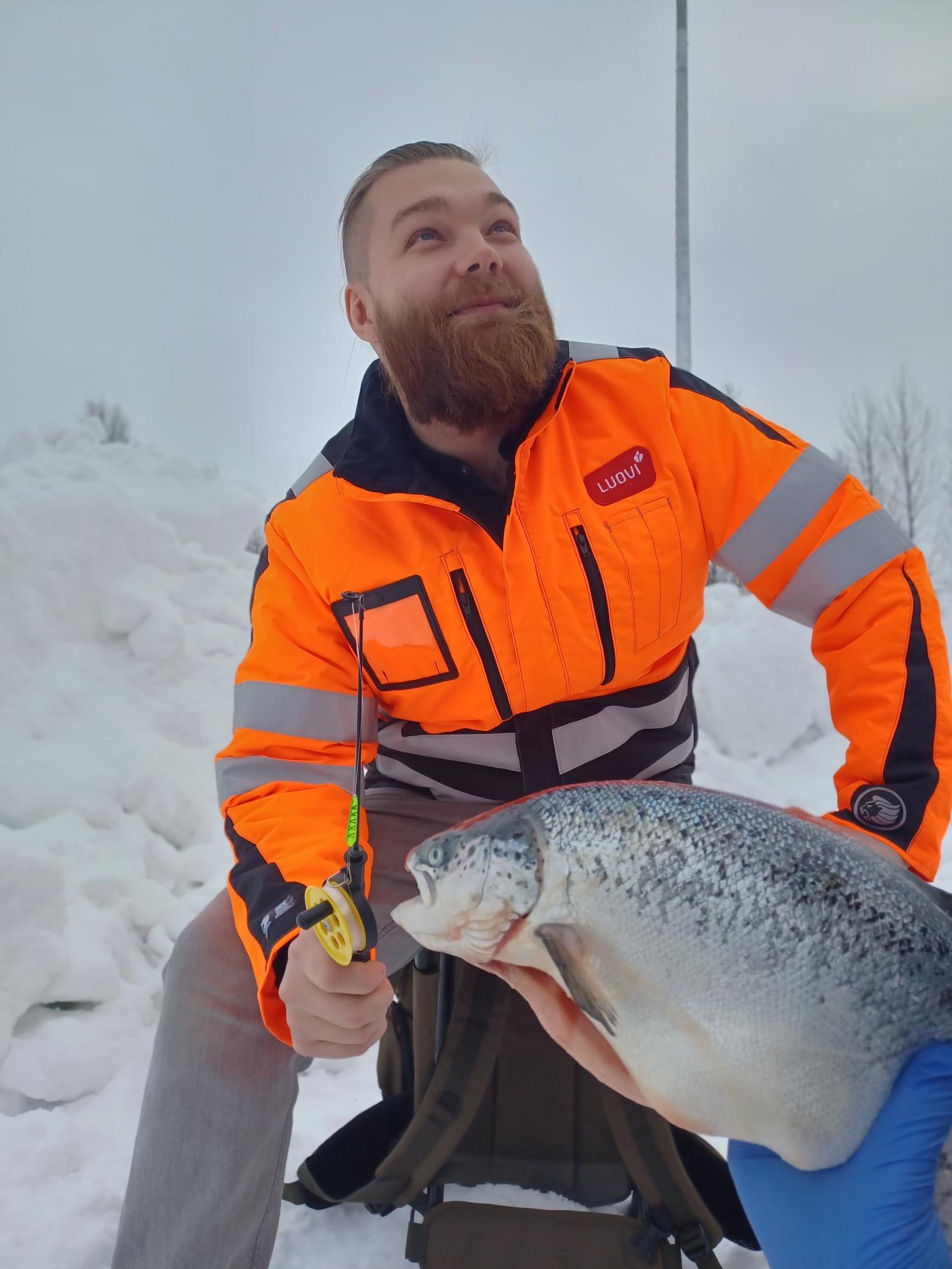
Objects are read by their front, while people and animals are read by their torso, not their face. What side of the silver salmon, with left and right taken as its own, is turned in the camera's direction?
left

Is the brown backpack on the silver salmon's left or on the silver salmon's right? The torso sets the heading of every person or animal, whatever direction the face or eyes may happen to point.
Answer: on its right

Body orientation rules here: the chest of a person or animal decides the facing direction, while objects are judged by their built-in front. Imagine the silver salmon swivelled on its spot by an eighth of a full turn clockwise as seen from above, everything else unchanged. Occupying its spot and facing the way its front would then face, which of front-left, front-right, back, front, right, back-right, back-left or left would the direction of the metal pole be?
front-right
